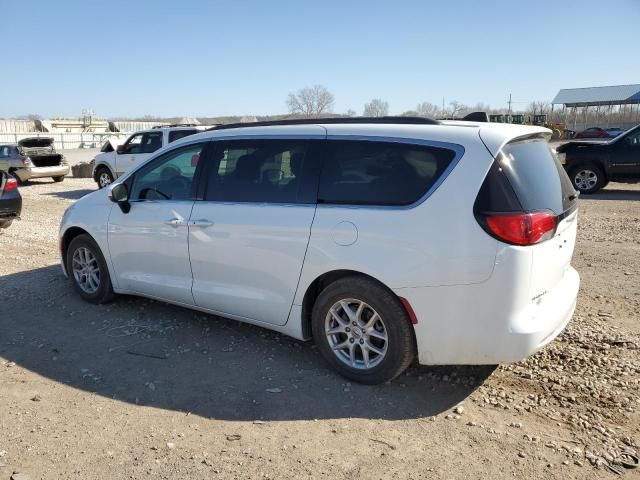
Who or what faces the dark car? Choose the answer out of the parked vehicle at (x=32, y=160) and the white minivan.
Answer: the white minivan

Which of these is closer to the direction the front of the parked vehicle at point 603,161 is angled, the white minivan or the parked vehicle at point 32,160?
the parked vehicle

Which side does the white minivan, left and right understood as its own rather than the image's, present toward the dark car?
front

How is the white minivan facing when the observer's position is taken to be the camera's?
facing away from the viewer and to the left of the viewer

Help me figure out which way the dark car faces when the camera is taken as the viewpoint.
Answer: facing away from the viewer and to the left of the viewer

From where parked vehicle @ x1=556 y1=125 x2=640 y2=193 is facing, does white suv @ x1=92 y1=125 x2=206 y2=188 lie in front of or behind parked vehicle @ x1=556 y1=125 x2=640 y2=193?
in front

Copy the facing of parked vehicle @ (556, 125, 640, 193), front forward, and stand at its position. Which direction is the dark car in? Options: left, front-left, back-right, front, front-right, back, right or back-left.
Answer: front-left

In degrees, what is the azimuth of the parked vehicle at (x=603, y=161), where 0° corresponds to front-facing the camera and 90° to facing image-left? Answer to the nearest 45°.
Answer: approximately 90°

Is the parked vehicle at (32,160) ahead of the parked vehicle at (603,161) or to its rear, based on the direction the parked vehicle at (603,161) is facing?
ahead
